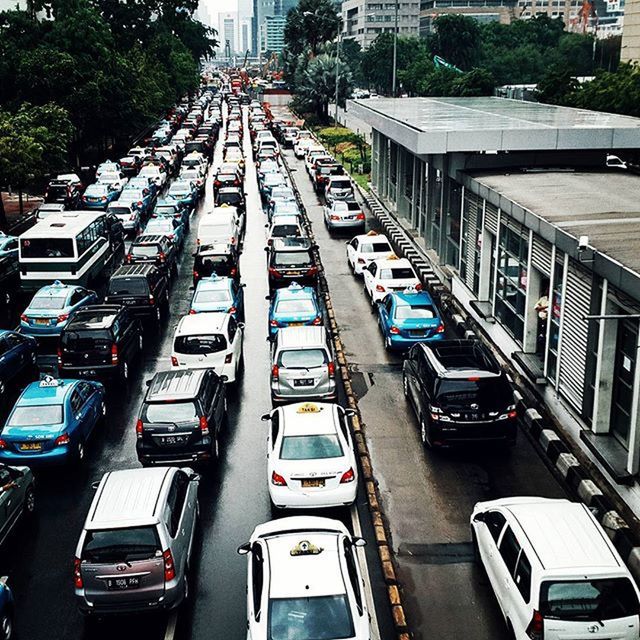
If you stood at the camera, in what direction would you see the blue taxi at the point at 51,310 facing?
facing away from the viewer and to the right of the viewer

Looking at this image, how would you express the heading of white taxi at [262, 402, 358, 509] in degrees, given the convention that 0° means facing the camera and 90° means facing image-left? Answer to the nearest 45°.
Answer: approximately 180°

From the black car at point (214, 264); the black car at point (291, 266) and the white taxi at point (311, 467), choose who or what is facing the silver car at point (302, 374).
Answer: the white taxi

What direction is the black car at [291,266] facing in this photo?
away from the camera

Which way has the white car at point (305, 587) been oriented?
away from the camera

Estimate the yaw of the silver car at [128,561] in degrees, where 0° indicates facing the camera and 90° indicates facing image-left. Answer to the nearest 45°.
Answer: approximately 180°

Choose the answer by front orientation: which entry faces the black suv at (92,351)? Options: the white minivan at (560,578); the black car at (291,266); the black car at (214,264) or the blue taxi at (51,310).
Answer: the white minivan

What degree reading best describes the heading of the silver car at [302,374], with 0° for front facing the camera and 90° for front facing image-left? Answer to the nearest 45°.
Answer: approximately 180°

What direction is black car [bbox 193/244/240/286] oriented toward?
away from the camera

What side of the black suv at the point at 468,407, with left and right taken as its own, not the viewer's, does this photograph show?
back

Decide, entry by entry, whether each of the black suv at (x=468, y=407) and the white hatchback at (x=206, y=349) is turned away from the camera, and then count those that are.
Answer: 2

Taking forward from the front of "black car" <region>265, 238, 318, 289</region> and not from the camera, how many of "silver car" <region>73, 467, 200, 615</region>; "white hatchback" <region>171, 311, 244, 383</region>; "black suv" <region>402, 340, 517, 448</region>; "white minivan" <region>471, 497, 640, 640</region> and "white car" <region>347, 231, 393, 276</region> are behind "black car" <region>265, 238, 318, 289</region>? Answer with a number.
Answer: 4
